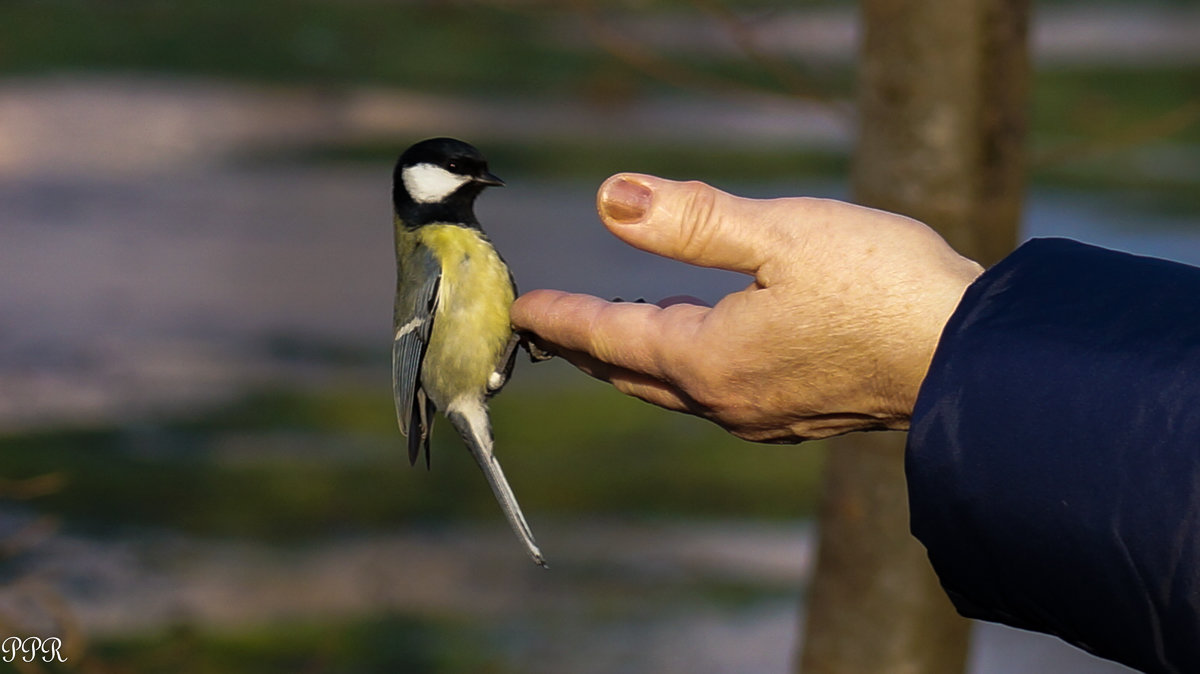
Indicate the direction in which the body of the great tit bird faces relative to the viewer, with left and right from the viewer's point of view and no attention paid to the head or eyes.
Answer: facing to the right of the viewer
